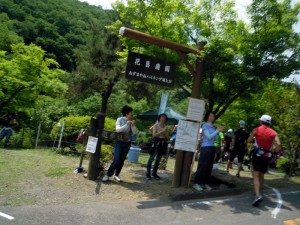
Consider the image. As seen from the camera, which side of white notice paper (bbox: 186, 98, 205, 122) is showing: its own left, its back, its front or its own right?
front

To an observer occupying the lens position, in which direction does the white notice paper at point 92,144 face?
facing the viewer

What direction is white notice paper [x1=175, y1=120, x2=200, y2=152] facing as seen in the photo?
toward the camera

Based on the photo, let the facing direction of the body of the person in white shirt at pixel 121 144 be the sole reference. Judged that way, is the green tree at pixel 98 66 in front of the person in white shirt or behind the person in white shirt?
behind
